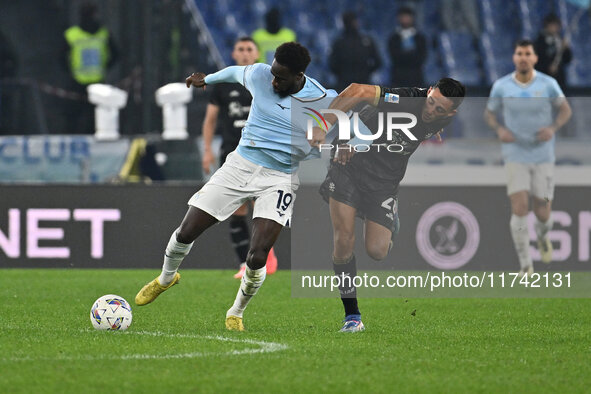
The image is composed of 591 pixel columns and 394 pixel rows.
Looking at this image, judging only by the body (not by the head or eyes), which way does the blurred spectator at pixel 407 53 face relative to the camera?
toward the camera

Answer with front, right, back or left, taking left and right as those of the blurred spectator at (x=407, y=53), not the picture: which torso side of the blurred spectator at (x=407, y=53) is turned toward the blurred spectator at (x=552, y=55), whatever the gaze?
left

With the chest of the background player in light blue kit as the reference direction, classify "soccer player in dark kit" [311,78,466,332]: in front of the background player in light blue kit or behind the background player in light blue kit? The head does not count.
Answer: in front

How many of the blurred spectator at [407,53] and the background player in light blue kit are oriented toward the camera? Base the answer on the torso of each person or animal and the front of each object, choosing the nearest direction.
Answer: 2

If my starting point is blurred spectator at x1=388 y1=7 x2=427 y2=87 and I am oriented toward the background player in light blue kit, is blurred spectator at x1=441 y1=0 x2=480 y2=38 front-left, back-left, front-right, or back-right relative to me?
back-left

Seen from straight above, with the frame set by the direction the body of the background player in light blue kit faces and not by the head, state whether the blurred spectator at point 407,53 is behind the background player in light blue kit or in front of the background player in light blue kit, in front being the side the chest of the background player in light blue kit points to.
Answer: behind

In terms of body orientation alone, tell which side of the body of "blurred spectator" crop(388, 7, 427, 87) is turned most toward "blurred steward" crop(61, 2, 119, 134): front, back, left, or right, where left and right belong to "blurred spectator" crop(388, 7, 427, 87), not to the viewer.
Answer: right

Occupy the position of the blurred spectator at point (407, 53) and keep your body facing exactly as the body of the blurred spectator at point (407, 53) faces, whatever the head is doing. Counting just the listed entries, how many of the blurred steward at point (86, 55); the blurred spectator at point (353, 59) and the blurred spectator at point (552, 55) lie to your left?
1

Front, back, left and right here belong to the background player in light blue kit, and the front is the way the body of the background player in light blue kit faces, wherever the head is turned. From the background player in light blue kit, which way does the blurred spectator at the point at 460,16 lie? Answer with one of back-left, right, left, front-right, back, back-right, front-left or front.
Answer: back
